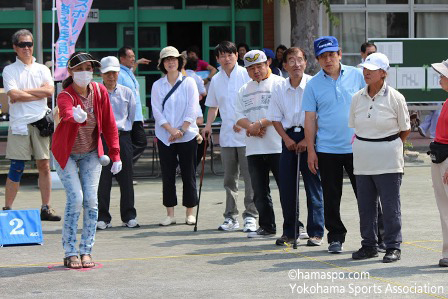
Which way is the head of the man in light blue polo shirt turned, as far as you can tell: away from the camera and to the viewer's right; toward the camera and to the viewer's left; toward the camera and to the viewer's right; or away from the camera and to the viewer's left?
toward the camera and to the viewer's left

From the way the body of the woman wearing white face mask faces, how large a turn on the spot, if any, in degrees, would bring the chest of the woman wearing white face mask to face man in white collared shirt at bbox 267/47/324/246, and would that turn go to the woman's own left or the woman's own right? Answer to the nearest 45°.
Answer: approximately 90° to the woman's own left

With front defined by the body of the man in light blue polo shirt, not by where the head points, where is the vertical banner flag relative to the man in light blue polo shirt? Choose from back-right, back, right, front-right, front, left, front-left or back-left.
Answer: back-right

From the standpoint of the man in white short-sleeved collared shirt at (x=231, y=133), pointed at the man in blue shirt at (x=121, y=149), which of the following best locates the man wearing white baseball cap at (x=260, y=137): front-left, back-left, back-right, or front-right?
back-left

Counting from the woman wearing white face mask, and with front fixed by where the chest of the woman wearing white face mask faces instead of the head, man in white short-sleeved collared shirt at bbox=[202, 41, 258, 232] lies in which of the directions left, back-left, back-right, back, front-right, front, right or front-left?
back-left
